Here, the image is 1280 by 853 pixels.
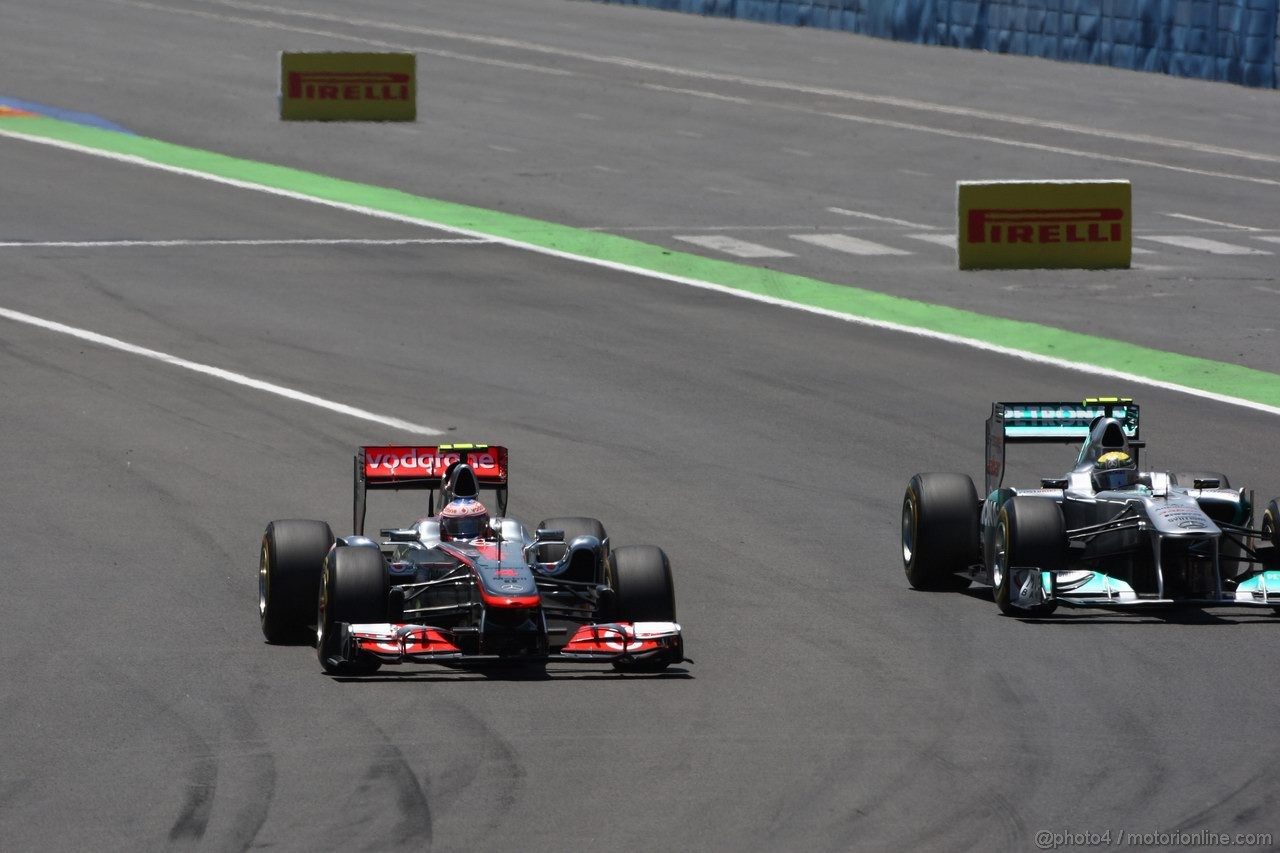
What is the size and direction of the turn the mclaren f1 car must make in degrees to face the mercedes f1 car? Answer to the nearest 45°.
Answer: approximately 90° to its left

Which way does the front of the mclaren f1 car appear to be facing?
toward the camera
